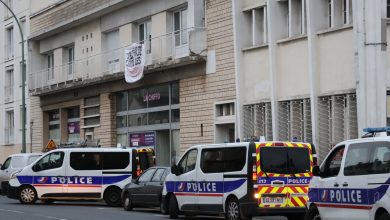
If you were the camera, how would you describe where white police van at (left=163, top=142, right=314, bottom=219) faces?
facing away from the viewer and to the left of the viewer

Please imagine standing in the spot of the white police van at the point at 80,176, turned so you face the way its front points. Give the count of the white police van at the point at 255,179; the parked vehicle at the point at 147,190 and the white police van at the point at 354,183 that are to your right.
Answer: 0

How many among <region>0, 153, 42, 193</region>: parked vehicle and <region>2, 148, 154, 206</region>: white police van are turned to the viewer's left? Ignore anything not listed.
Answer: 2

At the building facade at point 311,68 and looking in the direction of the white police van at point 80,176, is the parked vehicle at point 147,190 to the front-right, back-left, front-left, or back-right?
front-left

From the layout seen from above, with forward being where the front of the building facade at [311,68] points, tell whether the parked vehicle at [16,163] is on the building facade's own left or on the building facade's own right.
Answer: on the building facade's own right

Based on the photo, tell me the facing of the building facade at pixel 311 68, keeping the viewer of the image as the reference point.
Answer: facing the viewer and to the left of the viewer

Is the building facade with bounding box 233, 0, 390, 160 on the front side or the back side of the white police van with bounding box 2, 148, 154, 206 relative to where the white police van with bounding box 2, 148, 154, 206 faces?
on the back side

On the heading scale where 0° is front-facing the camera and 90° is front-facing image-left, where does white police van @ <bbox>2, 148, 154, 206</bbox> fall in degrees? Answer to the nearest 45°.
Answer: approximately 90°

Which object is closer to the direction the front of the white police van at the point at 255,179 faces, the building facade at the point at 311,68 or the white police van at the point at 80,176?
the white police van

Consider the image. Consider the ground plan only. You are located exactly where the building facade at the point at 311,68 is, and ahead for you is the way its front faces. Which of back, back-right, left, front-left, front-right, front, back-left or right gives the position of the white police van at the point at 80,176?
front-right

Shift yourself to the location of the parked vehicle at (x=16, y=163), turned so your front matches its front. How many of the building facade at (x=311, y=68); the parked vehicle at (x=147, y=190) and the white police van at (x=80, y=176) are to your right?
0

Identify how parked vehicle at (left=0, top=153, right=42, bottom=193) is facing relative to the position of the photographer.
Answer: facing to the left of the viewer

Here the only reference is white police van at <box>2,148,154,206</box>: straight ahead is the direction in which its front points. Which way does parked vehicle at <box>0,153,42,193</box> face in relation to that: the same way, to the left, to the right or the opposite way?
the same way

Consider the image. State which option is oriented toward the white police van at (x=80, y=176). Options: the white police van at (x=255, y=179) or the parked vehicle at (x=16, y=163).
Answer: the white police van at (x=255, y=179)
